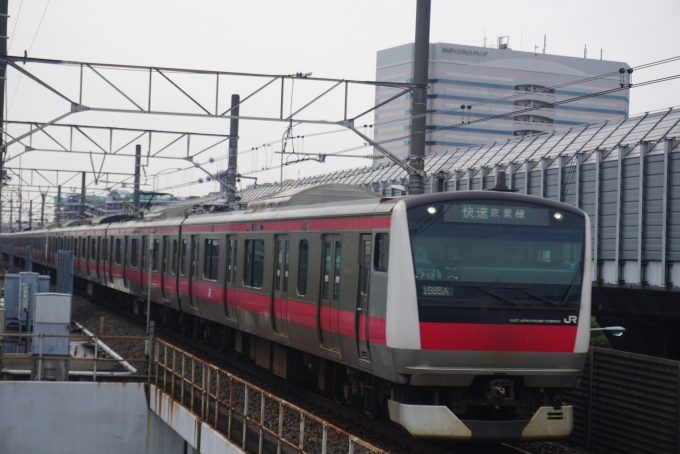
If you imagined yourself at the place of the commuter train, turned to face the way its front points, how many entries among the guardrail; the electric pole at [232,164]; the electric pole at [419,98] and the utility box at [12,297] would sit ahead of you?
0

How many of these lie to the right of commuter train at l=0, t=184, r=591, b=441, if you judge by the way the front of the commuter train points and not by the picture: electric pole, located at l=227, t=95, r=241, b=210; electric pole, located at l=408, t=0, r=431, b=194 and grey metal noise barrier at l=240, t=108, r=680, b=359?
0

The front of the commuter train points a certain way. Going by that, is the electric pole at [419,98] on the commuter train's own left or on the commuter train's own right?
on the commuter train's own left

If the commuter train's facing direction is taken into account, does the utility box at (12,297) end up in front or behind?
behind

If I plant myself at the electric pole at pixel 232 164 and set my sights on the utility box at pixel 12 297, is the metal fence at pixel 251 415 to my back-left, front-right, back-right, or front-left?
front-left

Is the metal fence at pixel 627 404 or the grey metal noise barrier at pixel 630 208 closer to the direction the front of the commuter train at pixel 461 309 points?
the metal fence

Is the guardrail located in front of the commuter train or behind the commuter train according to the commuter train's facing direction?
behind

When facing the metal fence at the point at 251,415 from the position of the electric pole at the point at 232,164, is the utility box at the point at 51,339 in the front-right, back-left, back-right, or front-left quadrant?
front-right

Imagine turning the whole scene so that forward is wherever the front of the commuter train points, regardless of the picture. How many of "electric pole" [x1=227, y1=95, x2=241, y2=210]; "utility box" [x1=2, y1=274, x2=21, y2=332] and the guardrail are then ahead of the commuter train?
0

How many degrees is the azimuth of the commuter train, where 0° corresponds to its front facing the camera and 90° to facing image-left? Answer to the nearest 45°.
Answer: approximately 315°
